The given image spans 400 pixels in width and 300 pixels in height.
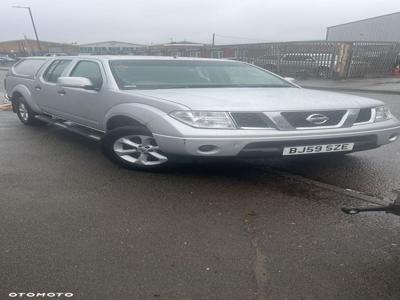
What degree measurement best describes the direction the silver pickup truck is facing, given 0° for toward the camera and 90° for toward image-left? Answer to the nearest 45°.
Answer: approximately 315°

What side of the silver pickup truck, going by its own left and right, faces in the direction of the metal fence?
left

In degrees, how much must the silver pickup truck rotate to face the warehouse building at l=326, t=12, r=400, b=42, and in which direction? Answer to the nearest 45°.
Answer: approximately 90° to its left
